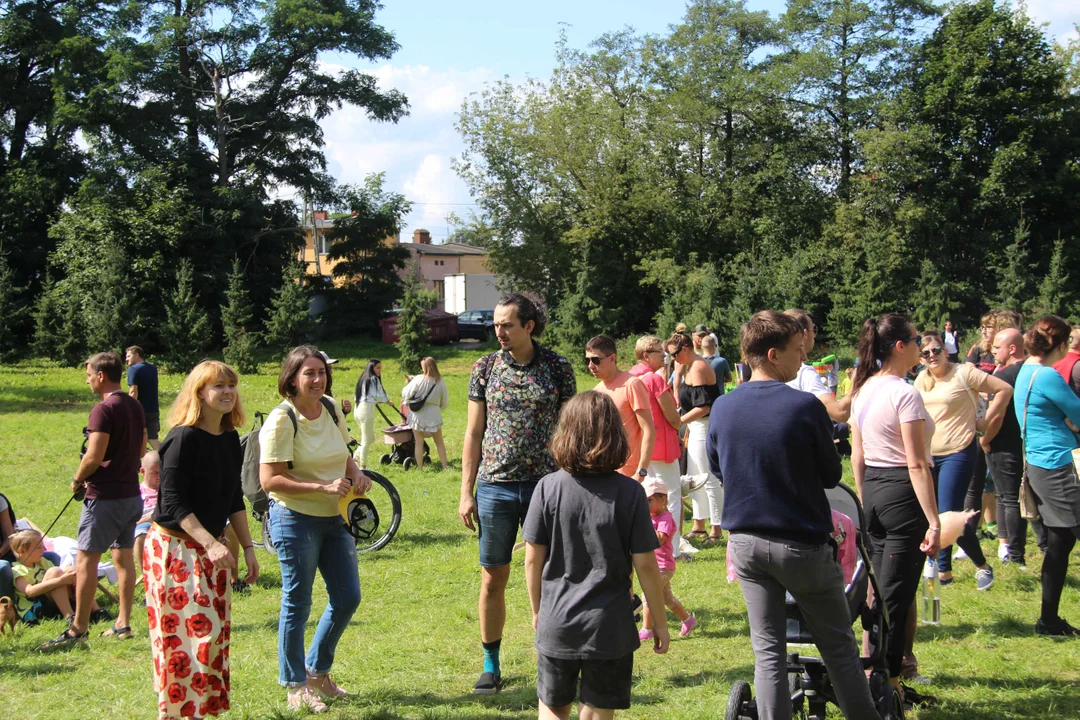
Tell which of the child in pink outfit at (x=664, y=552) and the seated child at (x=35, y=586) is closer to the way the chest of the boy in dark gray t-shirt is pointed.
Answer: the child in pink outfit

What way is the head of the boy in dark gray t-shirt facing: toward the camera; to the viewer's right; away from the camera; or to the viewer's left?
away from the camera

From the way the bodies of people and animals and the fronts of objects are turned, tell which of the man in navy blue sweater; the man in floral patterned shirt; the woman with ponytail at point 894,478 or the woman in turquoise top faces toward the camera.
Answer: the man in floral patterned shirt

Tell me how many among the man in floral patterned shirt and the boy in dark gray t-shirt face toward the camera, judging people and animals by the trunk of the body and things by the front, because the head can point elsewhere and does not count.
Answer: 1

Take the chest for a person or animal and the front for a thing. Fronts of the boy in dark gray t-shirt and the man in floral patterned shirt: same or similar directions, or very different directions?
very different directions

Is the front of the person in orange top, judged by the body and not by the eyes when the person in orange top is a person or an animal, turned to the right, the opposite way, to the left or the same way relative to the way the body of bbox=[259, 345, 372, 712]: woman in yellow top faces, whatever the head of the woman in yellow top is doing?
to the right

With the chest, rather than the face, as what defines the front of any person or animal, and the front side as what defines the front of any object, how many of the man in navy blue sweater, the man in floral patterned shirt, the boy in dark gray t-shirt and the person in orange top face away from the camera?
2

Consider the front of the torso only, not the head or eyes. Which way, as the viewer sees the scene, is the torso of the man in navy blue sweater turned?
away from the camera

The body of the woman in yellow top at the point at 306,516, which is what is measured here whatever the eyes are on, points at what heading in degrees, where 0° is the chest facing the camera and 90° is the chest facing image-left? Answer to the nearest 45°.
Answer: approximately 315°

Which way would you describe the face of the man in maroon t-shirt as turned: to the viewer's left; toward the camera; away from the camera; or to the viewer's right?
to the viewer's left

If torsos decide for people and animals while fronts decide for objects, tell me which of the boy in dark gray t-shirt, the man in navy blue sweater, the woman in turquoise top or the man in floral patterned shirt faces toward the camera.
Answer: the man in floral patterned shirt

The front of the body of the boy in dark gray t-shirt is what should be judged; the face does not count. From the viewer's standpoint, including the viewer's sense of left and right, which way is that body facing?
facing away from the viewer
